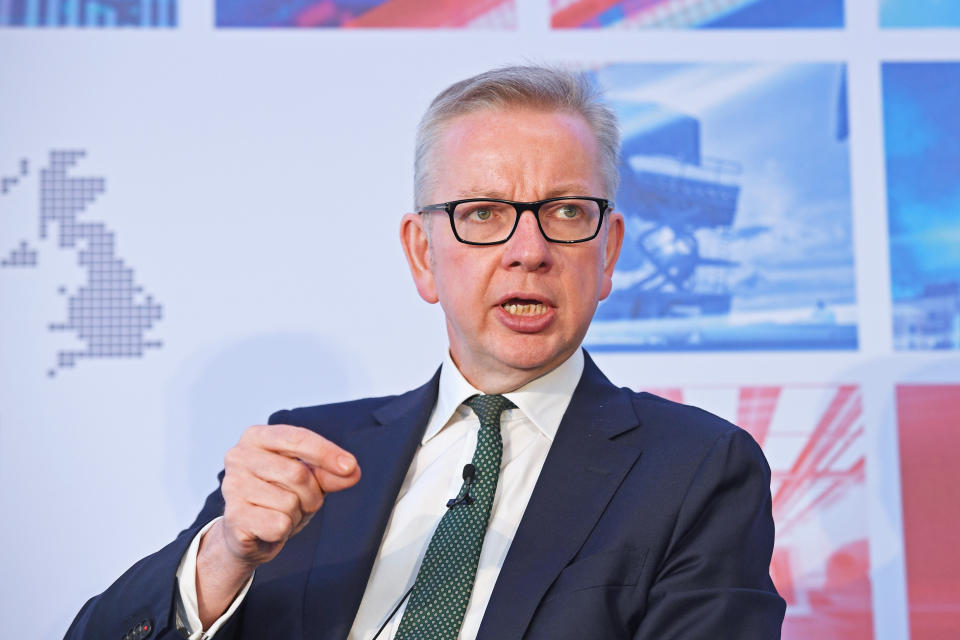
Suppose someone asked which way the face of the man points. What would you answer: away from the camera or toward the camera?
toward the camera

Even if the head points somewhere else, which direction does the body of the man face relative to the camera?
toward the camera
